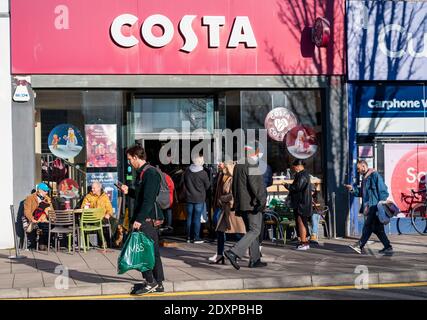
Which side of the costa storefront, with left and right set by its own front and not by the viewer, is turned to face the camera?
front

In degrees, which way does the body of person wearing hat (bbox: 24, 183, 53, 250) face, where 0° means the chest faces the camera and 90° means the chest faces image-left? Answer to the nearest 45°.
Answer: approximately 315°

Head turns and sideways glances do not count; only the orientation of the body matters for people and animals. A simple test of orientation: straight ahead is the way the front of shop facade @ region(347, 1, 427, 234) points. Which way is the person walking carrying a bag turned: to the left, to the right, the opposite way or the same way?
to the right

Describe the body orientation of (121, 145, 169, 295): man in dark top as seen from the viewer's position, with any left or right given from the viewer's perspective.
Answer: facing to the left of the viewer

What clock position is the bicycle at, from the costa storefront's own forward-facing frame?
The bicycle is roughly at 9 o'clock from the costa storefront.

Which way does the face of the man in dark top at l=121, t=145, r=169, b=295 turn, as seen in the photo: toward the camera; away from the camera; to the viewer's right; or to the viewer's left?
to the viewer's left

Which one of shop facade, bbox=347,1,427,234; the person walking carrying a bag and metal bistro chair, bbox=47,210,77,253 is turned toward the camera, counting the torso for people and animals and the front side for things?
the shop facade

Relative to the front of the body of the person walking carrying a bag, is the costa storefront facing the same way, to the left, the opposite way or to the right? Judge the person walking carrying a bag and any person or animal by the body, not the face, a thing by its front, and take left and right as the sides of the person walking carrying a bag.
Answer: to the left

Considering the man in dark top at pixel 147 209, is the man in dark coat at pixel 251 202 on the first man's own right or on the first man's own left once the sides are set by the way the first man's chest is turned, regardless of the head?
on the first man's own right

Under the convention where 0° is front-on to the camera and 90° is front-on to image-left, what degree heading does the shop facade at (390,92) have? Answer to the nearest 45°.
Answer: approximately 0°

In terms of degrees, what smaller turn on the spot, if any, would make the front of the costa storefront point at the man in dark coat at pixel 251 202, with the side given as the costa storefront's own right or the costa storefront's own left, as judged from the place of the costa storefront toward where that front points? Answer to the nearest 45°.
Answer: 0° — it already faces them

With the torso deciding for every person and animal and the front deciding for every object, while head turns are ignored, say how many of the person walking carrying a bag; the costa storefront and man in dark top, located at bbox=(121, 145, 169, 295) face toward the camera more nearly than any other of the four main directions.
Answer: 1

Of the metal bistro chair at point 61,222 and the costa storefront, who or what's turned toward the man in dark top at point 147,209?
the costa storefront

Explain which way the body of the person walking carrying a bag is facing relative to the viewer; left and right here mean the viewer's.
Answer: facing to the left of the viewer
